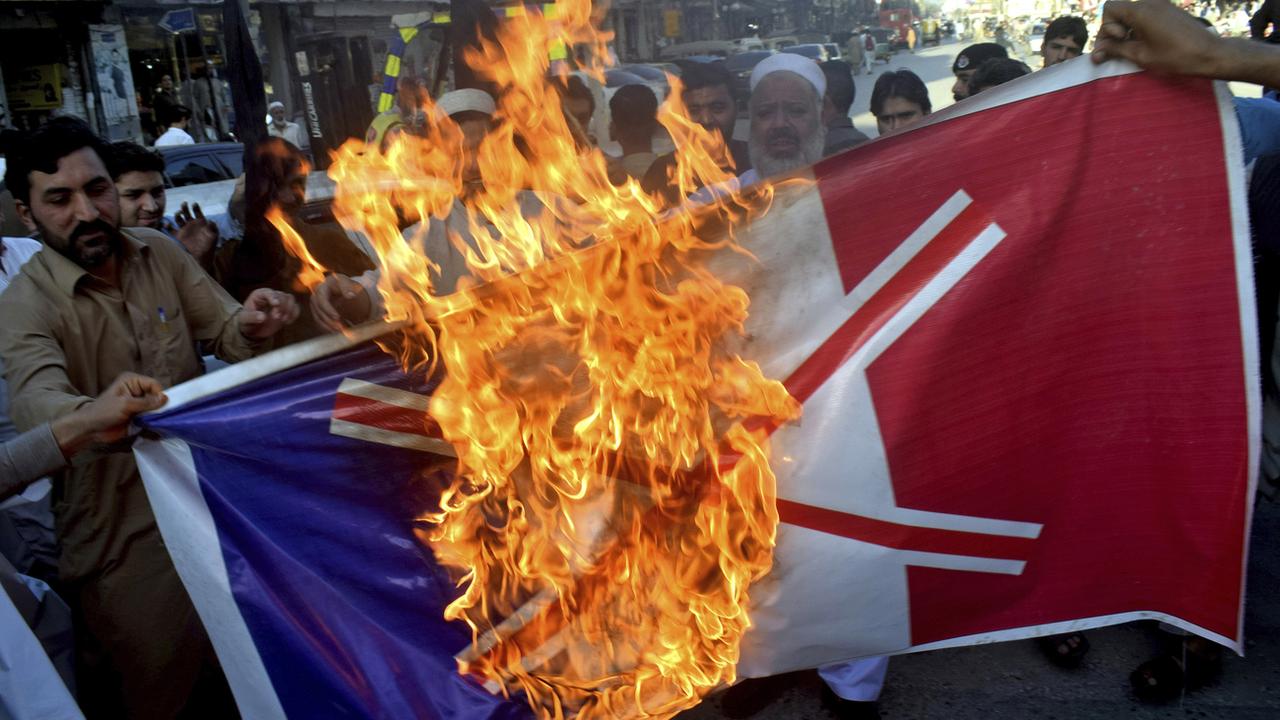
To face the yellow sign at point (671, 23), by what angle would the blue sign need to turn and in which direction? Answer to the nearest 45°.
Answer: approximately 135° to its left

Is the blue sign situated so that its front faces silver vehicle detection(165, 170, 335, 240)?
yes

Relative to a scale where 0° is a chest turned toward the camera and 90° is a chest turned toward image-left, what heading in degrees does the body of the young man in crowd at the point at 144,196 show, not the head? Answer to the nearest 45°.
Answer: approximately 315°

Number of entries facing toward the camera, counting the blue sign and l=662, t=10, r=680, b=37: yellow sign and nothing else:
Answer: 2

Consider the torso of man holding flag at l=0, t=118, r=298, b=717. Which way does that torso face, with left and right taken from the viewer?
facing the viewer and to the right of the viewer
